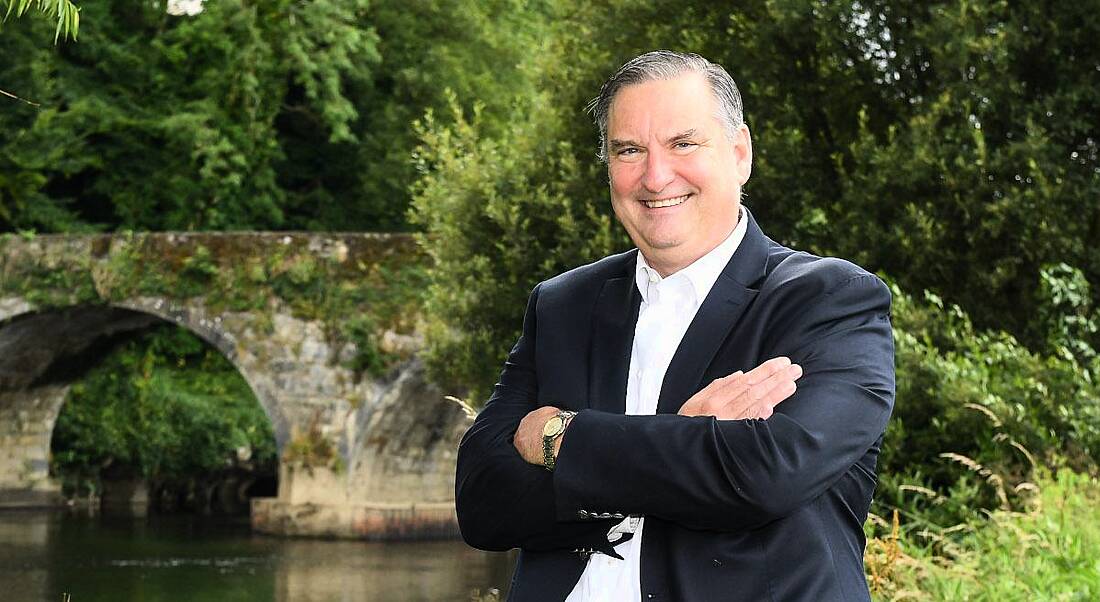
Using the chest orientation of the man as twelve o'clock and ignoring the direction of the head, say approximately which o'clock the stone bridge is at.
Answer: The stone bridge is roughly at 4 o'clock from the man.

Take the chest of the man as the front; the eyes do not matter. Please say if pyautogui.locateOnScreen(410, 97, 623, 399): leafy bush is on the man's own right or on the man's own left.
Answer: on the man's own right

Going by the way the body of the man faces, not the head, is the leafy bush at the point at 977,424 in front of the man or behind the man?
behind

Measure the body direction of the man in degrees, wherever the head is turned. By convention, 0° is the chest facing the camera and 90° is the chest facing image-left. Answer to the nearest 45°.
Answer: approximately 45°
